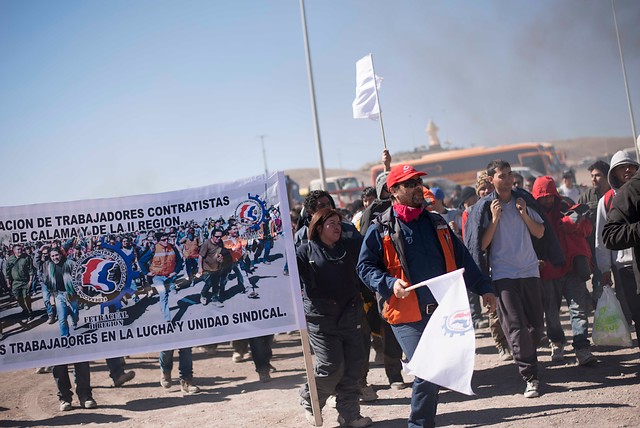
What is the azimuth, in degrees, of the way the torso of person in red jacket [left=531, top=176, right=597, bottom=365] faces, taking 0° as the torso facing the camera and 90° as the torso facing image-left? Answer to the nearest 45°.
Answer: approximately 0°

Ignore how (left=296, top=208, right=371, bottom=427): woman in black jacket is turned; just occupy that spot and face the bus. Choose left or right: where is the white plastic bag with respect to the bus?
right

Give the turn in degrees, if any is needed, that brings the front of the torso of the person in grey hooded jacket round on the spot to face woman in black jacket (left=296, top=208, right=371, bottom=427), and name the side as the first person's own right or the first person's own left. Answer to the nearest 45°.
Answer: approximately 90° to the first person's own right

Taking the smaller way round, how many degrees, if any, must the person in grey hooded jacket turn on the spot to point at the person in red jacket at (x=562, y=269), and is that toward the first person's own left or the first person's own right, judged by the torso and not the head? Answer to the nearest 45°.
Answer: approximately 90° to the first person's own right

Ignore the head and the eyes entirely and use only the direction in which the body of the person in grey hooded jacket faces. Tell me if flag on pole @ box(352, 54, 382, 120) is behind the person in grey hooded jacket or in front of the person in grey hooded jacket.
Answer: behind

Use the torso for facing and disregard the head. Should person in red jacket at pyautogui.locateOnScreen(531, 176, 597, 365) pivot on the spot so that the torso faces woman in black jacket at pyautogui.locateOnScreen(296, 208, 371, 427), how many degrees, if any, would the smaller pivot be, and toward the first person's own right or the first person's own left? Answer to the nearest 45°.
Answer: approximately 45° to the first person's own right

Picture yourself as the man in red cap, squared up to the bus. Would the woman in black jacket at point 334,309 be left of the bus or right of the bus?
left

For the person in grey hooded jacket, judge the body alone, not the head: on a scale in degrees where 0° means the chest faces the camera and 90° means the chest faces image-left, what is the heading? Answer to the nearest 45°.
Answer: approximately 315°
